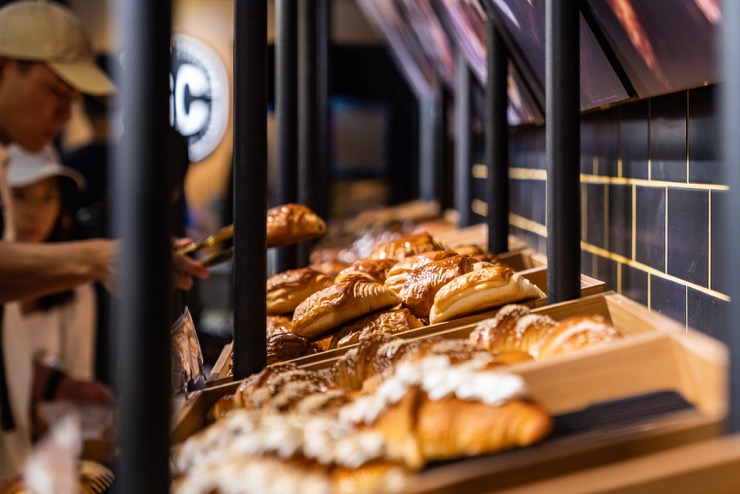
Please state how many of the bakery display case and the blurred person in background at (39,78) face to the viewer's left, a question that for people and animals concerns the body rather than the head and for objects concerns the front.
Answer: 1

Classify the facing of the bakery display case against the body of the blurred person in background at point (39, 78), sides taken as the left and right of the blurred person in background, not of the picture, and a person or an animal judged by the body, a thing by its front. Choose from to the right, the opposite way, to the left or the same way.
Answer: the opposite way

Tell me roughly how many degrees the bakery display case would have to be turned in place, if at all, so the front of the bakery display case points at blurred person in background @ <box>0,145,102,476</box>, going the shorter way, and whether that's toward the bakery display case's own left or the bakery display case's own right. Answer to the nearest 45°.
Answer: approximately 45° to the bakery display case's own right

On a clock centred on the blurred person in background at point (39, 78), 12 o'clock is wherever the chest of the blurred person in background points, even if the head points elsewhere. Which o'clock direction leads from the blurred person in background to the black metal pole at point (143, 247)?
The black metal pole is roughly at 3 o'clock from the blurred person in background.

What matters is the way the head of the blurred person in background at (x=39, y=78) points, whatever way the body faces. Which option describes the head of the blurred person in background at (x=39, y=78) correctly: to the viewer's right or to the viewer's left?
to the viewer's right

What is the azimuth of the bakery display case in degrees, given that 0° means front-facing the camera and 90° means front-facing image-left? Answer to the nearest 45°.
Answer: approximately 90°

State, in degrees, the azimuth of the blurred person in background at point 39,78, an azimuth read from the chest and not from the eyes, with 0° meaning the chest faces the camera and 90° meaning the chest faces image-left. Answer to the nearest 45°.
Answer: approximately 270°
